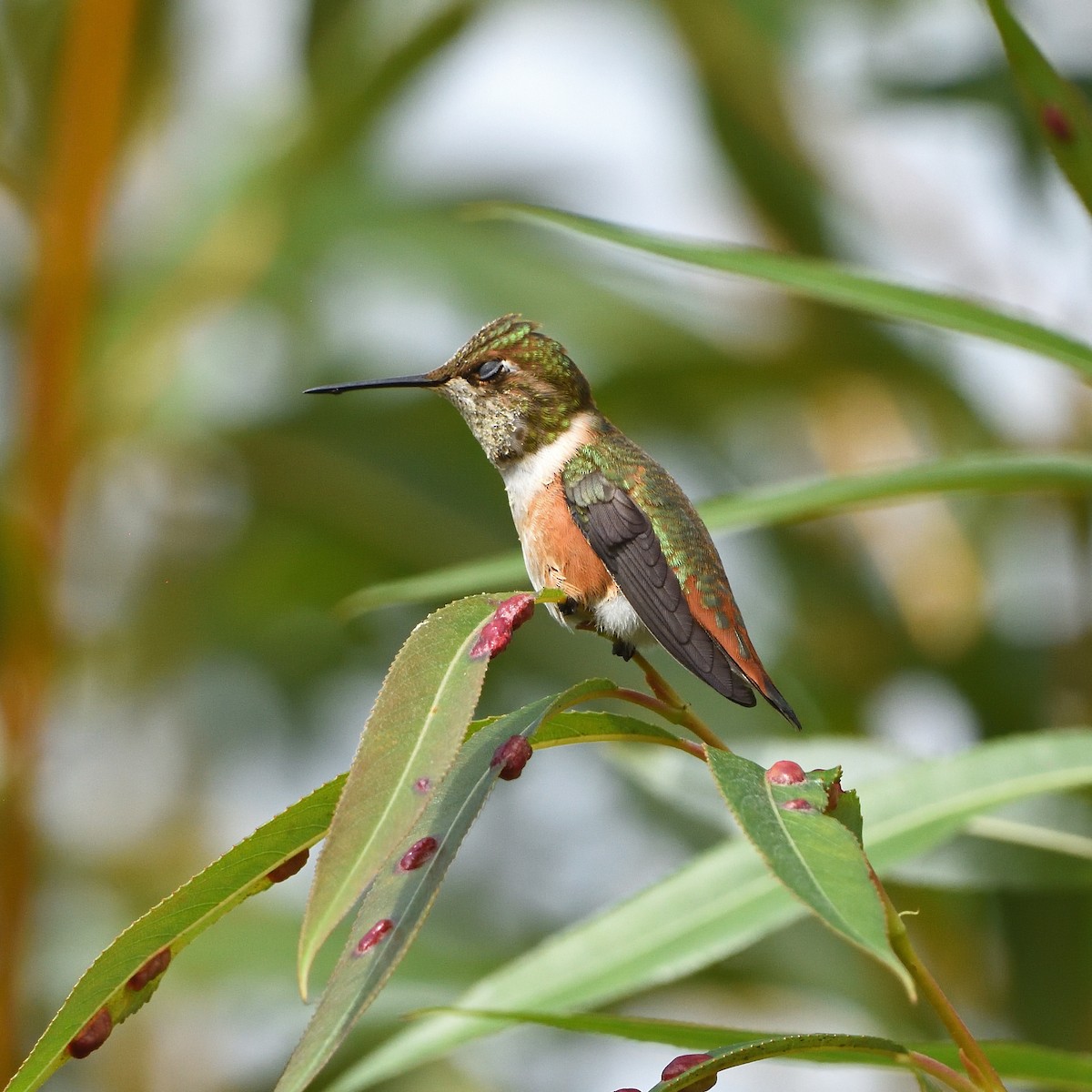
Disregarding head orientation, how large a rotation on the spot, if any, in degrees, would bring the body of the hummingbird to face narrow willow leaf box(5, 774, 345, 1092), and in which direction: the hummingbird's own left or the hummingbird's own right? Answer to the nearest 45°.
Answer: approximately 45° to the hummingbird's own left

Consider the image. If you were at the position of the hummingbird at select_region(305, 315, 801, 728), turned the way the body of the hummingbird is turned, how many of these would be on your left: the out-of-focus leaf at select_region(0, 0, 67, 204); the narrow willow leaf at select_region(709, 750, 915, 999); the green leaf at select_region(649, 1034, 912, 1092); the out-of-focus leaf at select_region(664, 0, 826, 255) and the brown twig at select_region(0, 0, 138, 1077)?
2

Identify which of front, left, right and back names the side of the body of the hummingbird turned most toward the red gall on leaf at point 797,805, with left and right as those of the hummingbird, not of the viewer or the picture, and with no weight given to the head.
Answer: back

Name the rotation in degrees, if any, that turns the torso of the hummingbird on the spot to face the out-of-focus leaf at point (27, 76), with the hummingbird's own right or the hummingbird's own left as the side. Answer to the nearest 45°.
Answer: approximately 90° to the hummingbird's own right

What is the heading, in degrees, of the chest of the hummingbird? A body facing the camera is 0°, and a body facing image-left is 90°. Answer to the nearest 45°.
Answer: approximately 90°
